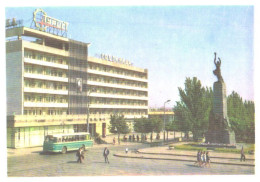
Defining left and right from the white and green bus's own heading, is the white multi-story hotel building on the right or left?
on its right

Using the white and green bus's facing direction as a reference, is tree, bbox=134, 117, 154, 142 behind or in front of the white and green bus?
behind

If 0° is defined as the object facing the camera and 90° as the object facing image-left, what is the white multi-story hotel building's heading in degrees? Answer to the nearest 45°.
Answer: approximately 315°

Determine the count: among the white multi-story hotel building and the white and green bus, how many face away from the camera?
0

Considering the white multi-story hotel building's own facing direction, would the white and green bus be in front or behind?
in front

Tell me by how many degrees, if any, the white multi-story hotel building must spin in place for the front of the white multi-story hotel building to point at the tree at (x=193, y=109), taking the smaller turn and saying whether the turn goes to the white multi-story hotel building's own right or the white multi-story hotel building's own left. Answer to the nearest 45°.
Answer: approximately 45° to the white multi-story hotel building's own left

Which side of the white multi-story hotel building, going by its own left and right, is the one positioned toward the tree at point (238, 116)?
left
